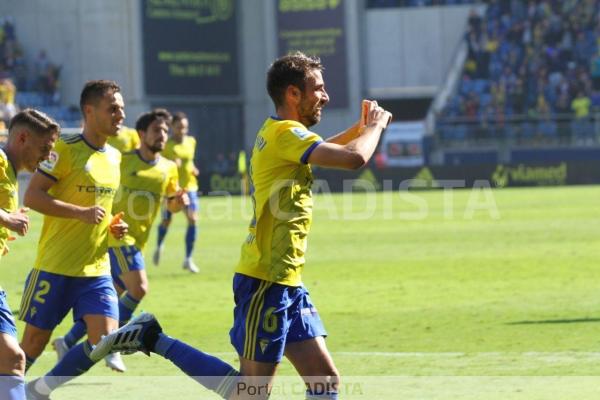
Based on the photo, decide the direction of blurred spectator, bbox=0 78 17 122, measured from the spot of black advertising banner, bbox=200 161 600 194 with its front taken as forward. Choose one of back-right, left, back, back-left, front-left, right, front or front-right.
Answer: right

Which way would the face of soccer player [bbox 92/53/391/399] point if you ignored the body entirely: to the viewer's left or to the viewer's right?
to the viewer's right

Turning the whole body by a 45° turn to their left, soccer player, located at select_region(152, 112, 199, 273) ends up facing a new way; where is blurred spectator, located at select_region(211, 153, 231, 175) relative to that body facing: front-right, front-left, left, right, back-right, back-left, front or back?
left

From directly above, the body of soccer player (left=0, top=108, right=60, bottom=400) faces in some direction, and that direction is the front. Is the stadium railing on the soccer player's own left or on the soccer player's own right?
on the soccer player's own left

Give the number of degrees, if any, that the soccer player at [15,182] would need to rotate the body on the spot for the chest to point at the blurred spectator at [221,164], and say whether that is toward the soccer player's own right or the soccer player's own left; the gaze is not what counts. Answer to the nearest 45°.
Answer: approximately 90° to the soccer player's own left

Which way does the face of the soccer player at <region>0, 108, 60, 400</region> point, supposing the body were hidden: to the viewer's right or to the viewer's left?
to the viewer's right

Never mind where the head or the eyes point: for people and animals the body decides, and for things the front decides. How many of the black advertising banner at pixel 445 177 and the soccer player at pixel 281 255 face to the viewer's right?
1

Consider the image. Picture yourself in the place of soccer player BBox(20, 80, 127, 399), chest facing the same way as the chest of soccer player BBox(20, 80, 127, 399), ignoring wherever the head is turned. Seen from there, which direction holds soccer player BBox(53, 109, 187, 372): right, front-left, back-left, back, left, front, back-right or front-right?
back-left

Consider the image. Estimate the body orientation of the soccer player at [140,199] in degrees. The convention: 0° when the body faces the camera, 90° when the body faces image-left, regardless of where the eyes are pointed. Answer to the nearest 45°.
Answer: approximately 315°

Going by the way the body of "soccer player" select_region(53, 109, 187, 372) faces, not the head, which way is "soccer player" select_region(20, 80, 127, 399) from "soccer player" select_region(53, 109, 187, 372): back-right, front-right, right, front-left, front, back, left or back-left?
front-right

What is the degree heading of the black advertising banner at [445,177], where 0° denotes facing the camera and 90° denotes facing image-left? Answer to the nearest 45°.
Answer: approximately 0°

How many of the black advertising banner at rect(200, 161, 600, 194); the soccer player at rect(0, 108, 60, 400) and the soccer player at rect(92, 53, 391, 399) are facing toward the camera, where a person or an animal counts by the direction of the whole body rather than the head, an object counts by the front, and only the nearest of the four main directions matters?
1
